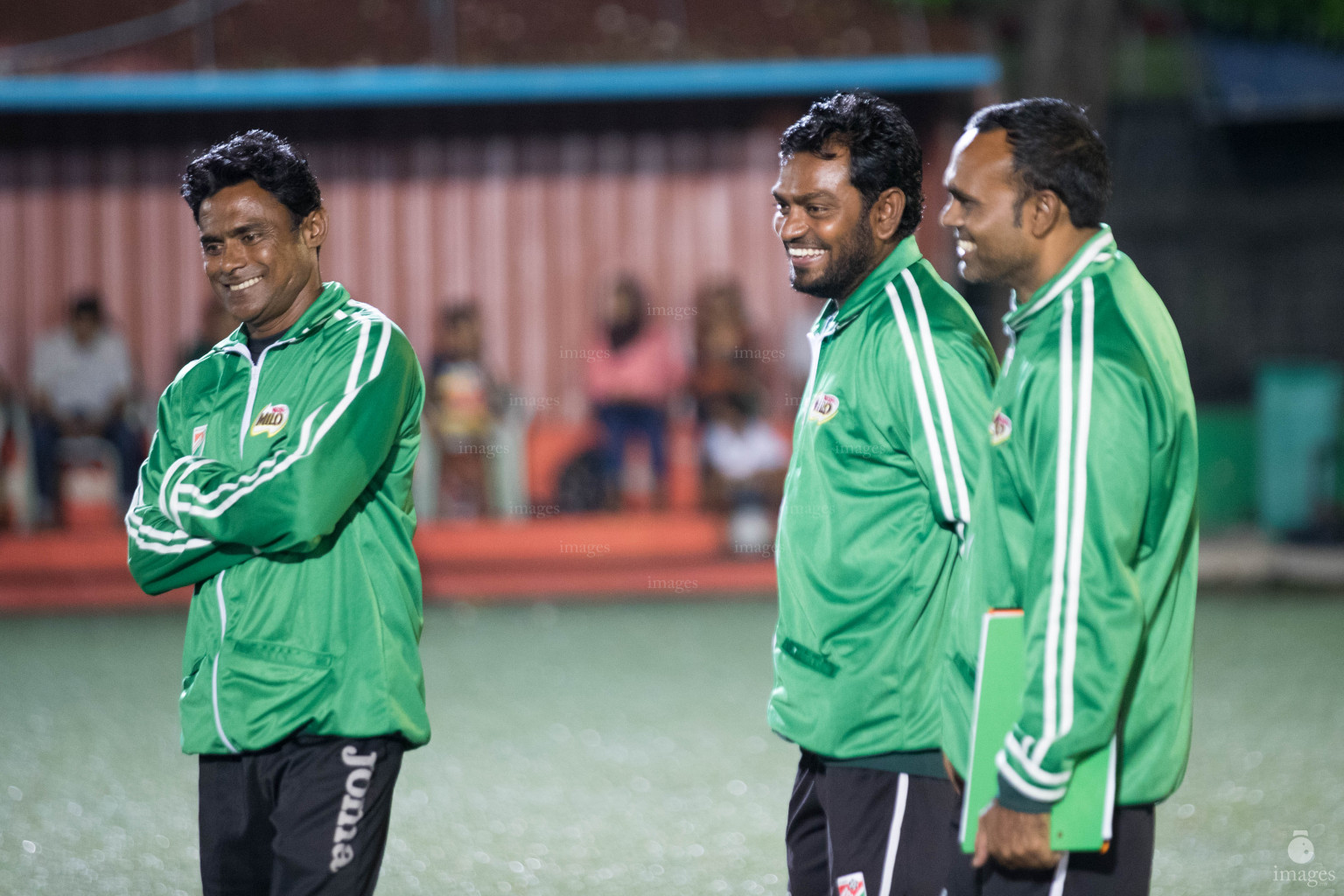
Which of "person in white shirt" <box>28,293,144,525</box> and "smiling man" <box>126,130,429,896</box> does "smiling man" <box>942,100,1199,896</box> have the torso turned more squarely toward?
the smiling man

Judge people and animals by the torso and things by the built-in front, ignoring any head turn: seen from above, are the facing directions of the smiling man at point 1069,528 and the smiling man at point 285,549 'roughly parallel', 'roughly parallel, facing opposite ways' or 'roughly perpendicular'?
roughly perpendicular

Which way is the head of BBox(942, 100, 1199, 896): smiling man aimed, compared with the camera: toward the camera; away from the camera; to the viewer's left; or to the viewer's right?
to the viewer's left

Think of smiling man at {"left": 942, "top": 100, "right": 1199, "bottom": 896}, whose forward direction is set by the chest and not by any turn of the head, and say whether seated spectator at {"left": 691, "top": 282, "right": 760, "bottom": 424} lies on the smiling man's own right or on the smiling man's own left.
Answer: on the smiling man's own right

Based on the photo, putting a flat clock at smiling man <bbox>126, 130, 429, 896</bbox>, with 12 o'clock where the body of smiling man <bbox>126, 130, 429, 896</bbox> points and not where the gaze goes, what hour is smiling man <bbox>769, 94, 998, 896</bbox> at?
smiling man <bbox>769, 94, 998, 896</bbox> is roughly at 8 o'clock from smiling man <bbox>126, 130, 429, 896</bbox>.

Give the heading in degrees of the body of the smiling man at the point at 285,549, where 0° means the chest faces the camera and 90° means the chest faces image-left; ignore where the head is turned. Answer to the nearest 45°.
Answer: approximately 45°

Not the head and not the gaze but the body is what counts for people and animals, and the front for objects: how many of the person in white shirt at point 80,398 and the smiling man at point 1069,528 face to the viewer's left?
1

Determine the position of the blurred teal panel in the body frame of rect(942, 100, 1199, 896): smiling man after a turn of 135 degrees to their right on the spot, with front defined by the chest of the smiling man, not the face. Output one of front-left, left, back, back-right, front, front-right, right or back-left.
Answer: front-left

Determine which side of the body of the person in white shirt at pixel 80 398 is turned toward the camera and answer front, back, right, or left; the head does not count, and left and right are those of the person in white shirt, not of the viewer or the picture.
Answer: front

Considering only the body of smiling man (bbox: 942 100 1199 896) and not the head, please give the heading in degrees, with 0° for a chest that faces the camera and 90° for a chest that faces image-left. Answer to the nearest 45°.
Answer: approximately 90°

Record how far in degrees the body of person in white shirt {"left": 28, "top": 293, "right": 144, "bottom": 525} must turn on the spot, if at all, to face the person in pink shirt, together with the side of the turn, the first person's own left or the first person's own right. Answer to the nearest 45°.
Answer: approximately 90° to the first person's own left

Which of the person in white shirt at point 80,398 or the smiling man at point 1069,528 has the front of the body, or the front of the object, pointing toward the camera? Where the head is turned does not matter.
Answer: the person in white shirt

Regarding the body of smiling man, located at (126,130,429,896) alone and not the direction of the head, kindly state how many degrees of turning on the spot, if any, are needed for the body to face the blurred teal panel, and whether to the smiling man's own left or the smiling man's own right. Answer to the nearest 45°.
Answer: approximately 180°

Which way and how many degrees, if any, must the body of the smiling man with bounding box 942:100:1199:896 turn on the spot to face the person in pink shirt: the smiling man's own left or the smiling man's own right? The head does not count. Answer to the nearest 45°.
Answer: approximately 90° to the smiling man's own right

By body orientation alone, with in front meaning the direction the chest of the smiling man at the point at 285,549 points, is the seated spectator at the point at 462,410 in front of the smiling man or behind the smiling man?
behind
